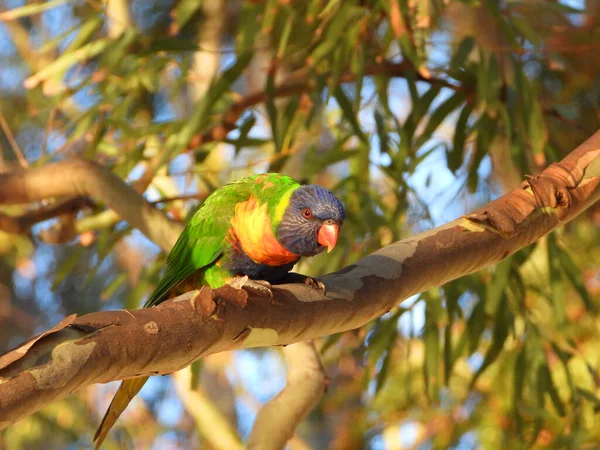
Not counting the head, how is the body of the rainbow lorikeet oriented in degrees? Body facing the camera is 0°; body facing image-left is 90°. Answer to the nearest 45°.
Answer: approximately 315°

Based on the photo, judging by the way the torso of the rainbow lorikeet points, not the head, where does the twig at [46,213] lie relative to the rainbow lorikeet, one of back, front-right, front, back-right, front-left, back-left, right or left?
back
